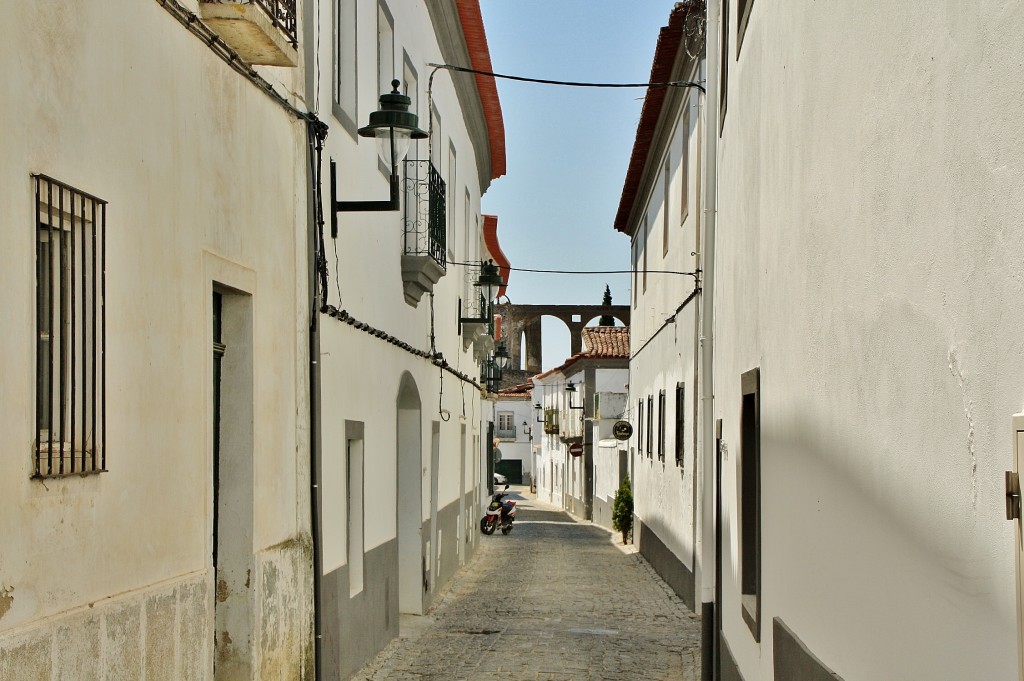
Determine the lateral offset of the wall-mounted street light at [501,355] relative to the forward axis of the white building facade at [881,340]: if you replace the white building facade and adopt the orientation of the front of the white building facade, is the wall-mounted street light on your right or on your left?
on your right

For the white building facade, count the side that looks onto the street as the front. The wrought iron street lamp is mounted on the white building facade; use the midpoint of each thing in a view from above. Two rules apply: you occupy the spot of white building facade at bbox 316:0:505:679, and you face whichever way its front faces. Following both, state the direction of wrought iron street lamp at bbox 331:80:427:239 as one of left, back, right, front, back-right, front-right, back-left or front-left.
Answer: right

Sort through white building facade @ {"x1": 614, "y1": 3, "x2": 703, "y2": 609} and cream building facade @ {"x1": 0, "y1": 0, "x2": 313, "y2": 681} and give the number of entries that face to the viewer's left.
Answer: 1

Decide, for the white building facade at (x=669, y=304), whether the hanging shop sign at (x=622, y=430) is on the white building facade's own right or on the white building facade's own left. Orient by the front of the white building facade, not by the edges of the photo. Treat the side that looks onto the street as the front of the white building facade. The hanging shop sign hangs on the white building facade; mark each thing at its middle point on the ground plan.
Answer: on the white building facade's own right

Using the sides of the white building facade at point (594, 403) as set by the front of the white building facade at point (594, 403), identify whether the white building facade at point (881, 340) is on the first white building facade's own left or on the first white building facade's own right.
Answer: on the first white building facade's own left

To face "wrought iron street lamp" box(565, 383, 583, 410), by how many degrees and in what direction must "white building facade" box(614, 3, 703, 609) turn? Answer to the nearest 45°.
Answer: approximately 90° to its right

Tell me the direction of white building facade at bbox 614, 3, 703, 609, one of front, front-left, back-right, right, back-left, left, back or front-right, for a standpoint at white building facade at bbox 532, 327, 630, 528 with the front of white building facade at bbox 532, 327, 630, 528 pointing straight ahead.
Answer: front-left

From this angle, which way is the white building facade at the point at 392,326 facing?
to the viewer's right

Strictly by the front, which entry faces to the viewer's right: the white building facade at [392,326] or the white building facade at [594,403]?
the white building facade at [392,326]

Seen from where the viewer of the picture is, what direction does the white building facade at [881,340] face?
facing to the left of the viewer

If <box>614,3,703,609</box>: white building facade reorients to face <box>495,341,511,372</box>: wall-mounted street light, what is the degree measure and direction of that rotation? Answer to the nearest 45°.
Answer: approximately 90° to its right

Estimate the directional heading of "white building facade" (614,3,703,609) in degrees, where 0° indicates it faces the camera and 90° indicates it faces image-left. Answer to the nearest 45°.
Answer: approximately 90°
